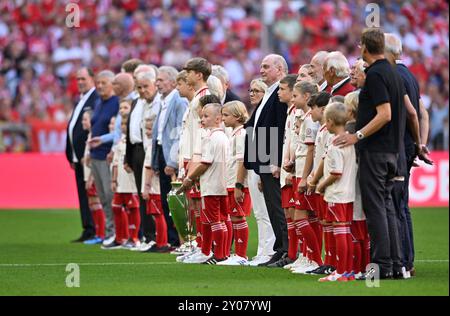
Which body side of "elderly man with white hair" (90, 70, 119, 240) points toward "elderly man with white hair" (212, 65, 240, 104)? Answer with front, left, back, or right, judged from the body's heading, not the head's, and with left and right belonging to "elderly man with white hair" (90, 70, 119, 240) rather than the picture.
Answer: left

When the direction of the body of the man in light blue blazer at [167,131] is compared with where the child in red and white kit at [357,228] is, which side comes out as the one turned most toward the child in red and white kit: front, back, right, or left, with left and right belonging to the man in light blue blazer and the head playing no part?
left

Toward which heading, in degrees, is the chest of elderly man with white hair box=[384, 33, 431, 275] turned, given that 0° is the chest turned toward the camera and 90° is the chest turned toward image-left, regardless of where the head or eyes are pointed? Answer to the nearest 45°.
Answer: approximately 135°

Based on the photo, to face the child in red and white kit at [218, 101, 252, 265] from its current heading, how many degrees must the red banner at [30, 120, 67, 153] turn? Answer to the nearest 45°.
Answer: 0° — it already faces them

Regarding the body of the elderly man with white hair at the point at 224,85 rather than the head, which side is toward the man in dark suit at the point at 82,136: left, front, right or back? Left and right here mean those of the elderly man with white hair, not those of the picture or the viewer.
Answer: right
